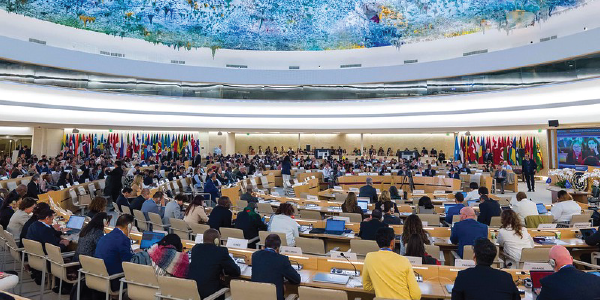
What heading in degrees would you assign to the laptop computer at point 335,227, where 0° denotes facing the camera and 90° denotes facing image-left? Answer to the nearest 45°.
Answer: approximately 0°

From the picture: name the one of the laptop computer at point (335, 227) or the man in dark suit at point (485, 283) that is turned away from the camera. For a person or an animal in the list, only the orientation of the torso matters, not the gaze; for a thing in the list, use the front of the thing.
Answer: the man in dark suit

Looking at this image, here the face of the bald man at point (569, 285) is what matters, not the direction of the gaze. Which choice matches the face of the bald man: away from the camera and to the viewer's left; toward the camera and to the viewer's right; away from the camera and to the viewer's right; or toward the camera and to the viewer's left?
away from the camera and to the viewer's left

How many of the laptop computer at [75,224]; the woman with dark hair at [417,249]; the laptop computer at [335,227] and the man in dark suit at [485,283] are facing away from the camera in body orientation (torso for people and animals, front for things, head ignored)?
2

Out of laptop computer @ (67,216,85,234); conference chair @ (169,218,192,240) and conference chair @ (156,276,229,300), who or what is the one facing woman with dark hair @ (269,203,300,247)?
conference chair @ (156,276,229,300)

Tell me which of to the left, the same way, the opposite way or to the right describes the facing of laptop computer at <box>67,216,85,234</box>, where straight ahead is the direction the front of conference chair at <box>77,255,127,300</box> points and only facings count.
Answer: the opposite way

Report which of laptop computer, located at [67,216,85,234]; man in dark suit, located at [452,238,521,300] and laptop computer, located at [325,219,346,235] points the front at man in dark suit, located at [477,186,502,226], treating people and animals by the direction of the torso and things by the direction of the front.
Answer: man in dark suit, located at [452,238,521,300]

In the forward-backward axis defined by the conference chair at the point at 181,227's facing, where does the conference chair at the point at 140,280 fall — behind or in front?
behind

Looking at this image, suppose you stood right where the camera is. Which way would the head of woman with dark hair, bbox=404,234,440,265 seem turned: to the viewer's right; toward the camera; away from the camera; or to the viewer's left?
away from the camera

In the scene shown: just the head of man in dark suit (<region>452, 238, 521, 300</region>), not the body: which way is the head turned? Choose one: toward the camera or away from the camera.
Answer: away from the camera

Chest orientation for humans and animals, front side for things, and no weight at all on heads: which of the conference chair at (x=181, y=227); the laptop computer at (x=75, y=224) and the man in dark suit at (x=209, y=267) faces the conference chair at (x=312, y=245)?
the man in dark suit

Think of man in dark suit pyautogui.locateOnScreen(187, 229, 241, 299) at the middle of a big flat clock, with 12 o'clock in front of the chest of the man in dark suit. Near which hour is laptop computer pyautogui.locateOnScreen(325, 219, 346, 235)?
The laptop computer is roughly at 12 o'clock from the man in dark suit.

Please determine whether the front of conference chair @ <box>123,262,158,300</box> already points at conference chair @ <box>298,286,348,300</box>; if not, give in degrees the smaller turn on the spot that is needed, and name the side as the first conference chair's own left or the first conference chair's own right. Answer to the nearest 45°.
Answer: approximately 90° to the first conference chair's own right
